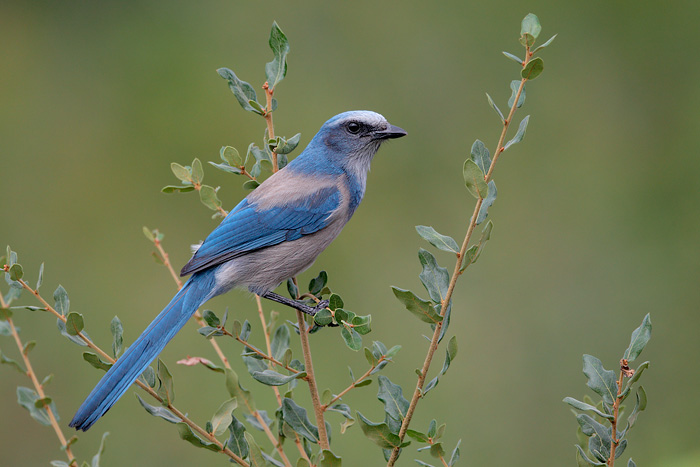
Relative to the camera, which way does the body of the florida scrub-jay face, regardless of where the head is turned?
to the viewer's right
